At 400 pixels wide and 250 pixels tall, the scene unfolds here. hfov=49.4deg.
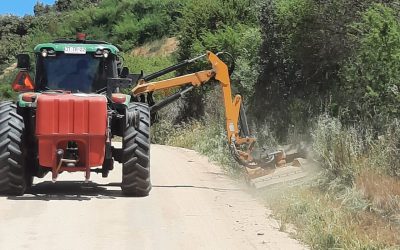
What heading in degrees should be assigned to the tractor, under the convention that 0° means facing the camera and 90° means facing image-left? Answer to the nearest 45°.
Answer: approximately 180°
